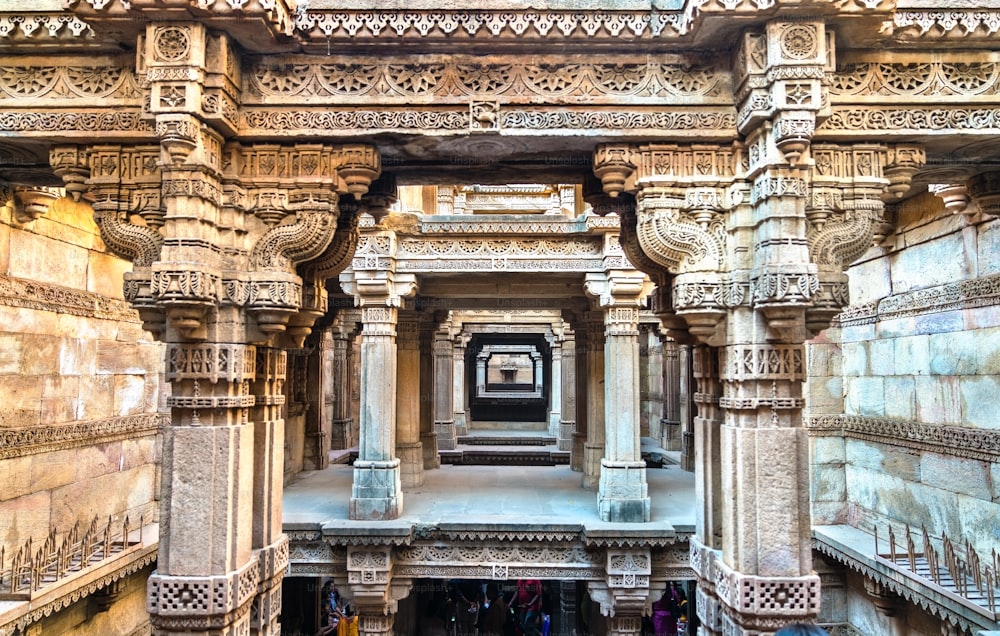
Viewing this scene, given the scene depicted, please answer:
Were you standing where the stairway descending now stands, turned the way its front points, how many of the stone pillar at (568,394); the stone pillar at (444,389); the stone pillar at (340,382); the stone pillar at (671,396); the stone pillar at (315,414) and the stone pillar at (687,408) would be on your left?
3

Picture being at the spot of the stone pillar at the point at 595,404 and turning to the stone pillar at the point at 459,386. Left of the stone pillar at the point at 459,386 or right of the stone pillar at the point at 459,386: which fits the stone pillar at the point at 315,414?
left

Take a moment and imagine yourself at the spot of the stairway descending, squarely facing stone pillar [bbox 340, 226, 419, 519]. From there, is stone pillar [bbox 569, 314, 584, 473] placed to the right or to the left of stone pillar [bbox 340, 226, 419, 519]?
left

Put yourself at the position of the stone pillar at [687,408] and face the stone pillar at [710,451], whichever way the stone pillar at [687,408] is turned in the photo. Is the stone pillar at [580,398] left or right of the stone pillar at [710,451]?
right
